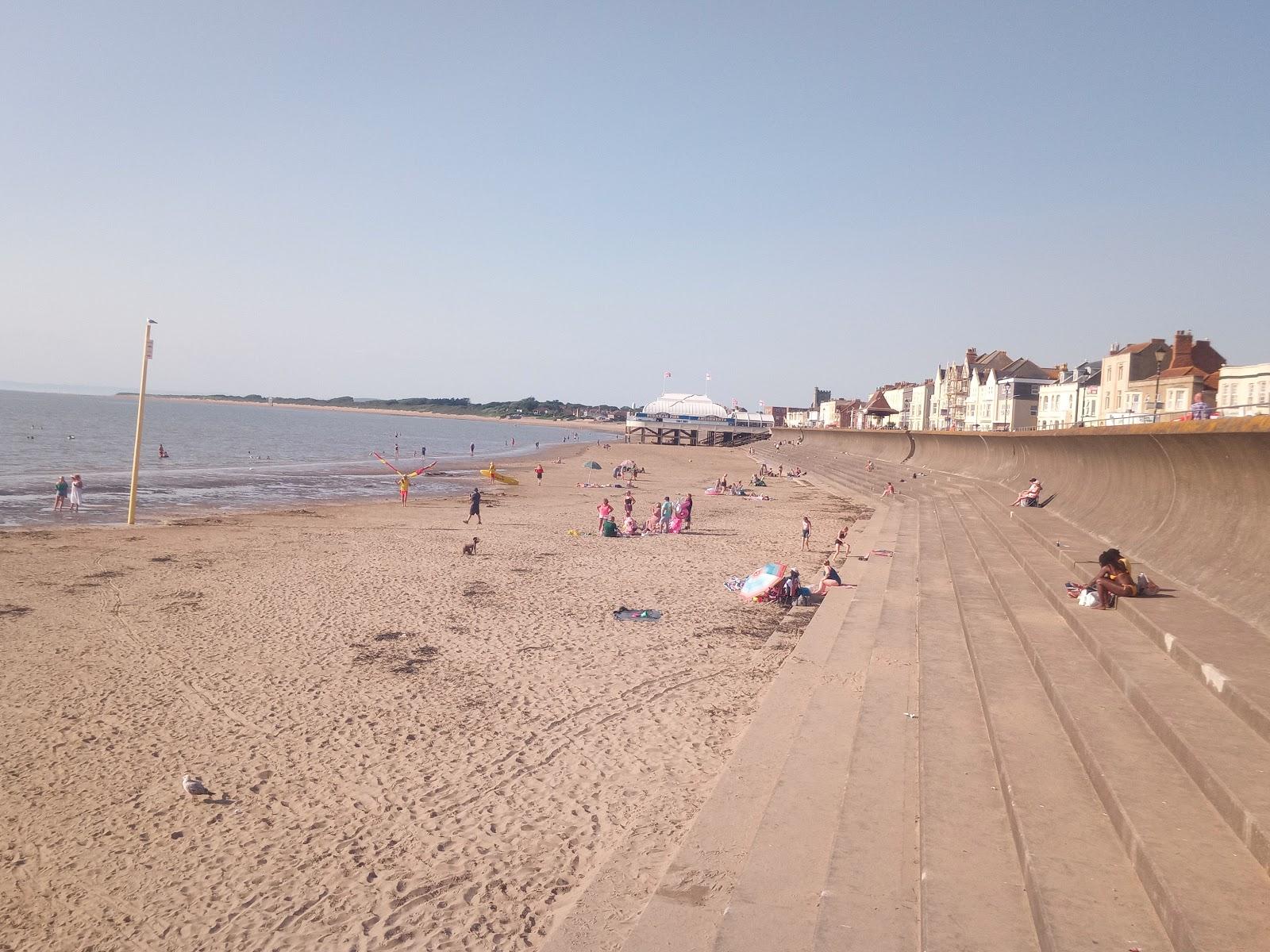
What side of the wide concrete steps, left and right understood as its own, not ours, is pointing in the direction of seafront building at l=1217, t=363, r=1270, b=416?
right

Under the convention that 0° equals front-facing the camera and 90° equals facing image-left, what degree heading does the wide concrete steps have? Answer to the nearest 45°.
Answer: approximately 90°

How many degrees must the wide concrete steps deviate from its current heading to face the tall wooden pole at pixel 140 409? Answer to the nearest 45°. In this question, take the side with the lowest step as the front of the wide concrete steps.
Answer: approximately 45° to its right

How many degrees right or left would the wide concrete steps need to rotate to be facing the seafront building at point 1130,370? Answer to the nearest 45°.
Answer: approximately 90° to its right

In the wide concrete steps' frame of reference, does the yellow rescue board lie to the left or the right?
on its right
